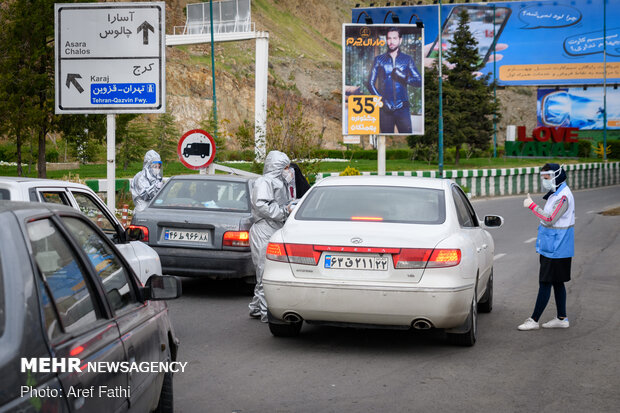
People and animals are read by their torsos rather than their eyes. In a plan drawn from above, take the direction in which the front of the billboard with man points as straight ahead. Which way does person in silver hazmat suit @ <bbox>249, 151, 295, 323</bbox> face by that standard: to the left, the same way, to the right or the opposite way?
to the left

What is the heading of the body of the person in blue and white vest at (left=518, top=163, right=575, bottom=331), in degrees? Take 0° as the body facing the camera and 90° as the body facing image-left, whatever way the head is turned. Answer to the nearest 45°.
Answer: approximately 90°

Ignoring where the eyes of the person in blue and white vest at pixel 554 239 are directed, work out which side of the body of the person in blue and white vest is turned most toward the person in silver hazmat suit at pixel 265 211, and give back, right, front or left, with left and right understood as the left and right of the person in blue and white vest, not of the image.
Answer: front

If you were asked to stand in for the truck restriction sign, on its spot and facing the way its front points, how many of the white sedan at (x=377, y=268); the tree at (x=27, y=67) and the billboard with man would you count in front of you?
1

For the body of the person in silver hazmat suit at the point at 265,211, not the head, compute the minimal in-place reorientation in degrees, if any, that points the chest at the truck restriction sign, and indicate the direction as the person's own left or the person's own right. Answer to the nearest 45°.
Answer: approximately 90° to the person's own left

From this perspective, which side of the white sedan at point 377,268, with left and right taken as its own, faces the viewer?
back

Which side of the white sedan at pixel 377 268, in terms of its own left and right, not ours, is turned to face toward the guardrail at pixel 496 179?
front

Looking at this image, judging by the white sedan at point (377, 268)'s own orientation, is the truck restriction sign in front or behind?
in front

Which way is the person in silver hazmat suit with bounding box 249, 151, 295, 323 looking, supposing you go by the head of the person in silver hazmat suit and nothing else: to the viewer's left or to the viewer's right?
to the viewer's right

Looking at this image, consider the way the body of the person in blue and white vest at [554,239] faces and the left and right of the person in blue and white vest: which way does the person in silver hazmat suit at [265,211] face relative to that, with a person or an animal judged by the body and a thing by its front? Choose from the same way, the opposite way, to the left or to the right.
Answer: the opposite way
